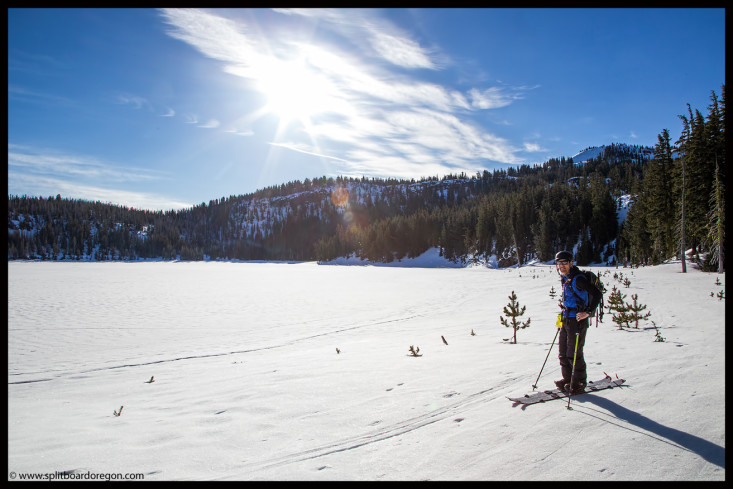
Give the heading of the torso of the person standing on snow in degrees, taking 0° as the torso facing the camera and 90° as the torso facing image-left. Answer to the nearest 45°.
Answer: approximately 45°
